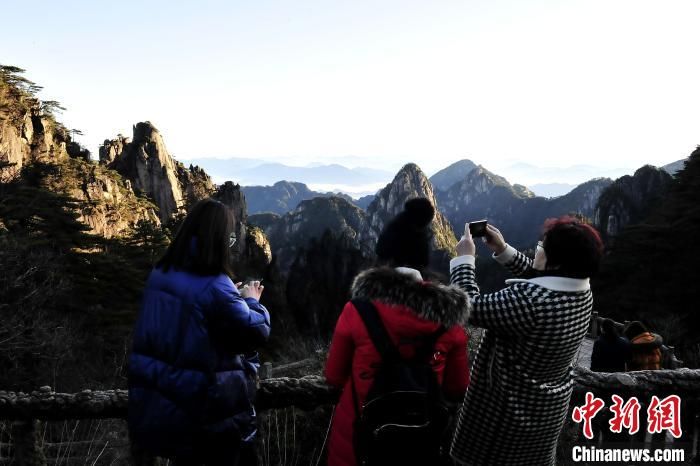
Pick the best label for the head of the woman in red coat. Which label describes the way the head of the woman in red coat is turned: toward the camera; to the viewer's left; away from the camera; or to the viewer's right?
away from the camera

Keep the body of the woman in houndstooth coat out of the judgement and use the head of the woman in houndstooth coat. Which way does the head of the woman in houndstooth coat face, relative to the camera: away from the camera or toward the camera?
away from the camera

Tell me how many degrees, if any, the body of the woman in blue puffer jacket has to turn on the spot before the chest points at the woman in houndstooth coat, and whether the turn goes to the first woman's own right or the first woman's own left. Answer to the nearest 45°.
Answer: approximately 45° to the first woman's own right

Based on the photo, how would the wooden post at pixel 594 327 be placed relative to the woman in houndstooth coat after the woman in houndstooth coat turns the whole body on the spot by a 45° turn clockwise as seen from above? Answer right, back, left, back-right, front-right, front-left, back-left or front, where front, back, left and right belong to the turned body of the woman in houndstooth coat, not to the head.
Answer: front

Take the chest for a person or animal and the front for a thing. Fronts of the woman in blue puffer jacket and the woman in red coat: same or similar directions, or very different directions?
same or similar directions

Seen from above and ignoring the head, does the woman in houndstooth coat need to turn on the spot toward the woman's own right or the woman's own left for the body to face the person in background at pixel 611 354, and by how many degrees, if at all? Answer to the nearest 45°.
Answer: approximately 45° to the woman's own right

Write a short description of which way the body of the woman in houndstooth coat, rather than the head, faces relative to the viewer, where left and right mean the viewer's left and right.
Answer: facing away from the viewer and to the left of the viewer

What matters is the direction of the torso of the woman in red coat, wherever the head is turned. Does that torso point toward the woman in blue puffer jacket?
no

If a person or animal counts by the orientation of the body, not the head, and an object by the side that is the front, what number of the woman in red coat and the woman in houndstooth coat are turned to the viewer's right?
0

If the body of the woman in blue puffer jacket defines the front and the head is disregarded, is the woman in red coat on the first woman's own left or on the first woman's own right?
on the first woman's own right

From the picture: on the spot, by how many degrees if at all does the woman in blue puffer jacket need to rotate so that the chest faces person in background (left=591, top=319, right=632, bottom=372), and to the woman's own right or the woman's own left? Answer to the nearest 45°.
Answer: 0° — they already face them

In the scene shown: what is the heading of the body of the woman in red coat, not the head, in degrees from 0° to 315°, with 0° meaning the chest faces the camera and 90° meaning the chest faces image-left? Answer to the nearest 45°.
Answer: approximately 180°
